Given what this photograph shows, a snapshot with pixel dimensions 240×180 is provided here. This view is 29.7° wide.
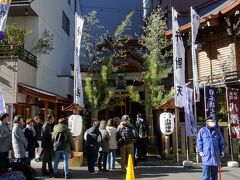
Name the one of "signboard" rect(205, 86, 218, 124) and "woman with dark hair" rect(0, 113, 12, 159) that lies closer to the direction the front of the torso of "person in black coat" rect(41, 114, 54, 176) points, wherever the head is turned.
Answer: the signboard

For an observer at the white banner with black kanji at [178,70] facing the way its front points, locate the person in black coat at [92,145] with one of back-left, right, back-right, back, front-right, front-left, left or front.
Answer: front-right

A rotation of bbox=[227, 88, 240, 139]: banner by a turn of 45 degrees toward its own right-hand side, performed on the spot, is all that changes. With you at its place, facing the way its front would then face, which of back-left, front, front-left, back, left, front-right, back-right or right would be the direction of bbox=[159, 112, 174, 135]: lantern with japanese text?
front-right
